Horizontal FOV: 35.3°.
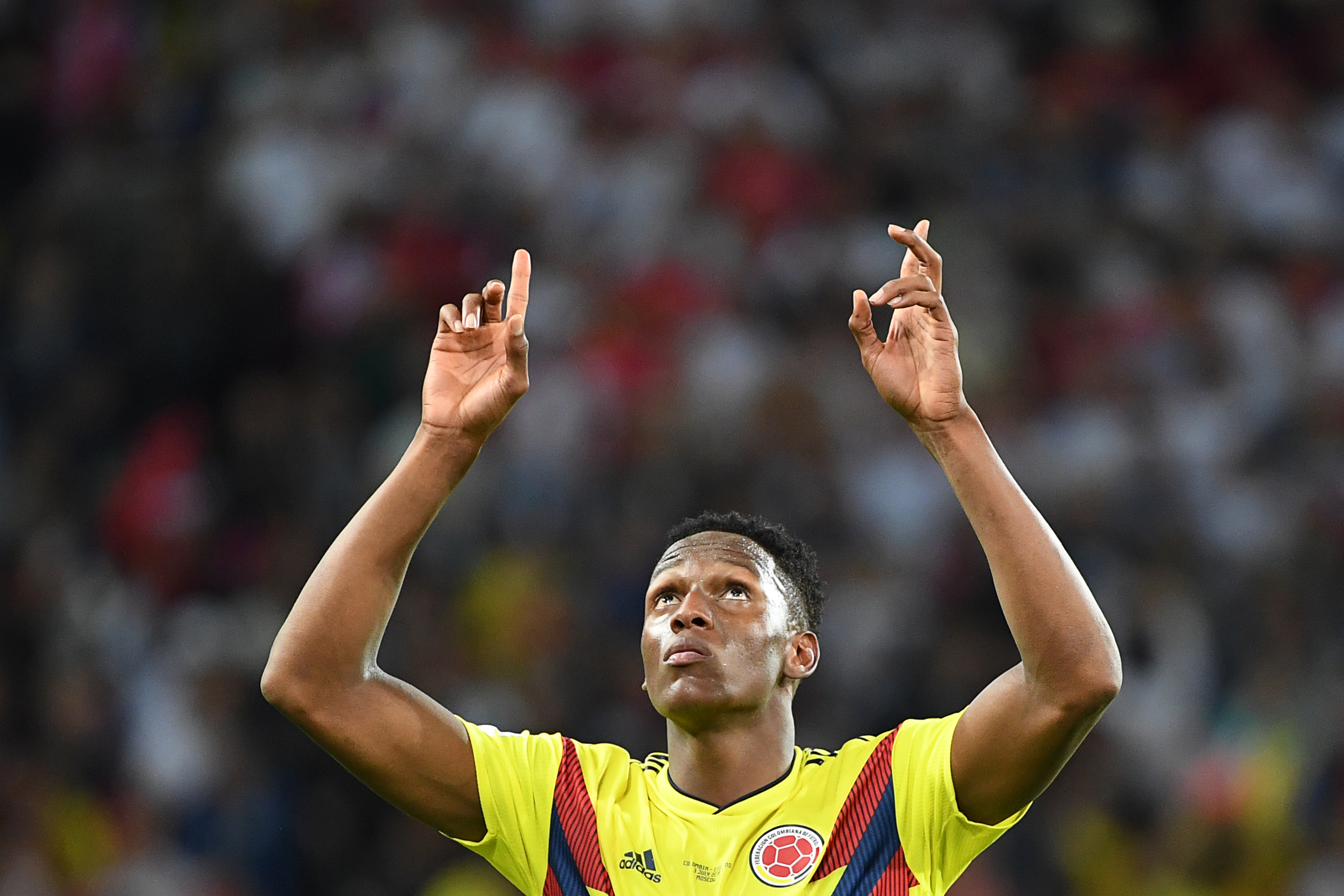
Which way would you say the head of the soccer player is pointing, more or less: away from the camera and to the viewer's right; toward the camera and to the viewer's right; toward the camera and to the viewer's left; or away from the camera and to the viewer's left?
toward the camera and to the viewer's left

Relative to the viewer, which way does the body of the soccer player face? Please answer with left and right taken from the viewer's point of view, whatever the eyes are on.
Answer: facing the viewer
